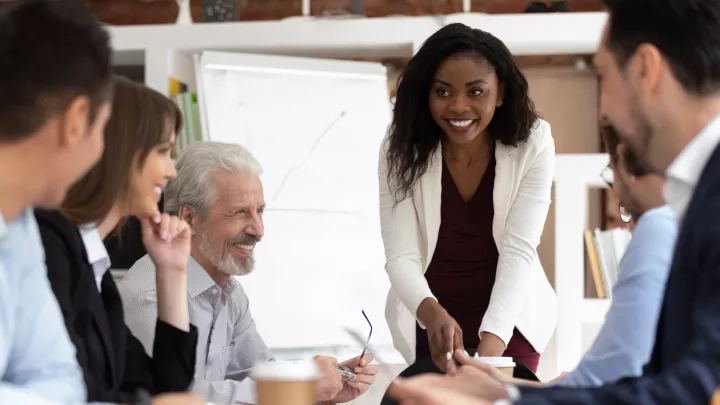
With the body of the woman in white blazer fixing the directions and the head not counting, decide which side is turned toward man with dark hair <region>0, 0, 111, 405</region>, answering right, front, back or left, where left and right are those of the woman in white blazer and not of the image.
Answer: front

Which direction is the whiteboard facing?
toward the camera

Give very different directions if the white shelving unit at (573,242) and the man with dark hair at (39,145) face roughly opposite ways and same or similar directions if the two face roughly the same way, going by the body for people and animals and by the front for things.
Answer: very different directions

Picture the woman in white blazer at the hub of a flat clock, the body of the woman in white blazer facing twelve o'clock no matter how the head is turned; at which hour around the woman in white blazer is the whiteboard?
The whiteboard is roughly at 5 o'clock from the woman in white blazer.

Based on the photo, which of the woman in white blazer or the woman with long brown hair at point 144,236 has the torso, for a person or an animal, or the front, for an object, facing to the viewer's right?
the woman with long brown hair

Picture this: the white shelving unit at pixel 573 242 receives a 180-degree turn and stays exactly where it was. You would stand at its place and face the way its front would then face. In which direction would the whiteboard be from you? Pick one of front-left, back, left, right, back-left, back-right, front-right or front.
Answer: left

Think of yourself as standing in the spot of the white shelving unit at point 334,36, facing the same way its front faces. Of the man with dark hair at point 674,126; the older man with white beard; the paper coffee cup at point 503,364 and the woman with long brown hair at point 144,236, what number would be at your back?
0

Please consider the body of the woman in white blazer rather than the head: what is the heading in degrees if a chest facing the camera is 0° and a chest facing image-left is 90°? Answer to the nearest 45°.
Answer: approximately 0°

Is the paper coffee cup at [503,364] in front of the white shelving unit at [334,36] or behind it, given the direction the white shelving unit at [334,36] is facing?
in front

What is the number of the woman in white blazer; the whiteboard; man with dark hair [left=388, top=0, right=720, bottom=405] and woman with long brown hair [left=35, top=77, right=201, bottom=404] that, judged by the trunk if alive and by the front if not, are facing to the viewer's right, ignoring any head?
1

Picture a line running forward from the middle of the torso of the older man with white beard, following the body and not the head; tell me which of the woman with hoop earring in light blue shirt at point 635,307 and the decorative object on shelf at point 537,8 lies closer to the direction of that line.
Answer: the woman with hoop earring in light blue shirt

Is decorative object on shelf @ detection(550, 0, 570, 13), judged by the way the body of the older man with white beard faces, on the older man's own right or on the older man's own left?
on the older man's own left

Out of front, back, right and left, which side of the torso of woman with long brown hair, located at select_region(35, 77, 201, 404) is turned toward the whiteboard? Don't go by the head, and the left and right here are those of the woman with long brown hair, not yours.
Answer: left

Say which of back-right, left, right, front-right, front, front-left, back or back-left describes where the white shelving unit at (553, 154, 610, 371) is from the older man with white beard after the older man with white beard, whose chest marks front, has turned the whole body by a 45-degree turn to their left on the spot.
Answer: front-left

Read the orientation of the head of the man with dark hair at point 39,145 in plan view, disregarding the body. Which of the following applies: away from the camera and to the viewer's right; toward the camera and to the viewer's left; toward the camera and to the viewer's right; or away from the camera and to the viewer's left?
away from the camera and to the viewer's right

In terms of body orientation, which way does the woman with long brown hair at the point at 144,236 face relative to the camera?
to the viewer's right

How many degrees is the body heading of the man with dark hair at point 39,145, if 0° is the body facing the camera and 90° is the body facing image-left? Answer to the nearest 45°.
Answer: approximately 225°
